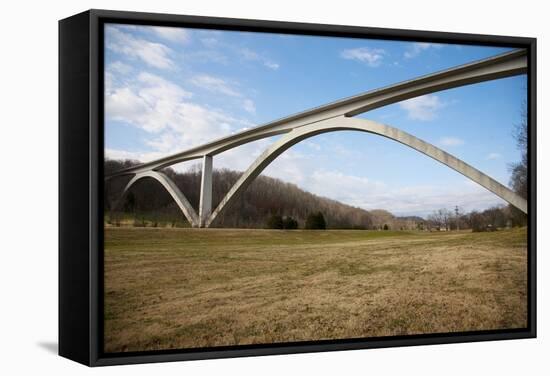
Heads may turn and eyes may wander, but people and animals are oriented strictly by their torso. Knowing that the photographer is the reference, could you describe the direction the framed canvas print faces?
facing the viewer and to the right of the viewer
